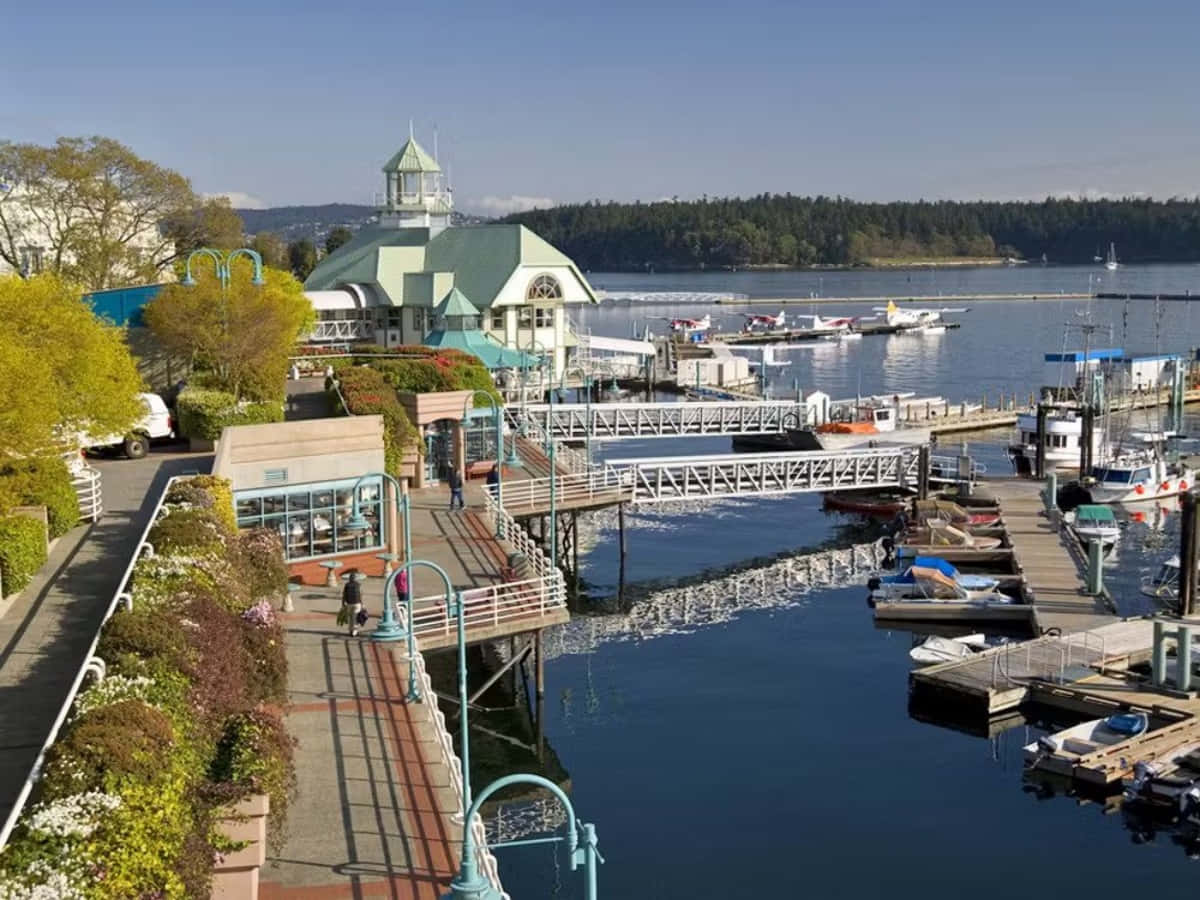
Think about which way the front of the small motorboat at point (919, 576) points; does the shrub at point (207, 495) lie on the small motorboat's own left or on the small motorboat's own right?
on the small motorboat's own right
